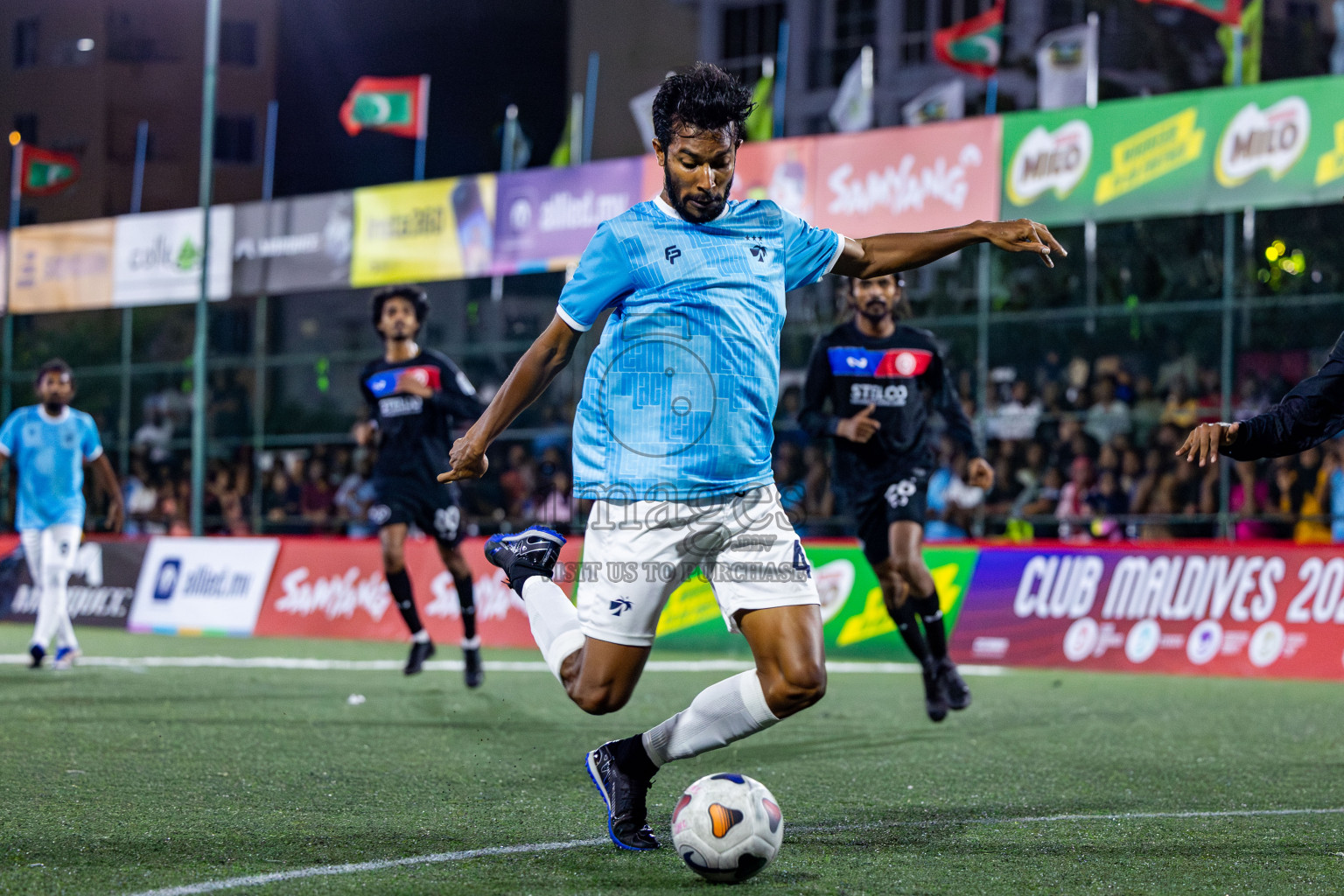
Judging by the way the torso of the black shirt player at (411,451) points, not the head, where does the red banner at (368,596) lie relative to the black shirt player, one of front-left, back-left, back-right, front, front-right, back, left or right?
back

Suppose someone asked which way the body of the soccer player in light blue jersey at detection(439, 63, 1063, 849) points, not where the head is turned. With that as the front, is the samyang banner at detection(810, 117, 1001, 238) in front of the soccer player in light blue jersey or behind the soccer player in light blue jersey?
behind

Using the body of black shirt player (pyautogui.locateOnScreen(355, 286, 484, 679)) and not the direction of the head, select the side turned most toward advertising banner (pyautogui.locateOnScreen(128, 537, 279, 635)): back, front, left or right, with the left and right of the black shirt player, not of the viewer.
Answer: back

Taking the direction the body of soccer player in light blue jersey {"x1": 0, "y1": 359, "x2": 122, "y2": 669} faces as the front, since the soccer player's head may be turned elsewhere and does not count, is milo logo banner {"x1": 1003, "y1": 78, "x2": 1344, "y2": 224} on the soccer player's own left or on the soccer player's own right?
on the soccer player's own left

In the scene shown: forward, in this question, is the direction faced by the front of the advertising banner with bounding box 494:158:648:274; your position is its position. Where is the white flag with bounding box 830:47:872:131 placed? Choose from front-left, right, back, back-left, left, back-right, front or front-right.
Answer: back-left

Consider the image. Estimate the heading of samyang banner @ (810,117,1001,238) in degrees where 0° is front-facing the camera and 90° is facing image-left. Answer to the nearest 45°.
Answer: approximately 45°

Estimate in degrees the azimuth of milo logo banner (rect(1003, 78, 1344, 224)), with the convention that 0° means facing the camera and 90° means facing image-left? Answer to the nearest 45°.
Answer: approximately 45°

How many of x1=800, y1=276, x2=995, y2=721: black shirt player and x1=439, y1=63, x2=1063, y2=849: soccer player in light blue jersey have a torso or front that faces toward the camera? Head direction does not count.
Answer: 2

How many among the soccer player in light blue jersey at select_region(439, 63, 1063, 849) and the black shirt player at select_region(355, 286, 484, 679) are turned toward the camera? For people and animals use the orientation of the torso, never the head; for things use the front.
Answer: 2

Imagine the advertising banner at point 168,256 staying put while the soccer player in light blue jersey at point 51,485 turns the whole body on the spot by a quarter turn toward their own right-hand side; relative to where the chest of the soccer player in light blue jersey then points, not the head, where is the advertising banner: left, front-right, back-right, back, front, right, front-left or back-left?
right

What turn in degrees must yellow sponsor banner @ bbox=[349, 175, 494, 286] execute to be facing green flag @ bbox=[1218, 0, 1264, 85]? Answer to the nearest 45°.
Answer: approximately 90° to its left
